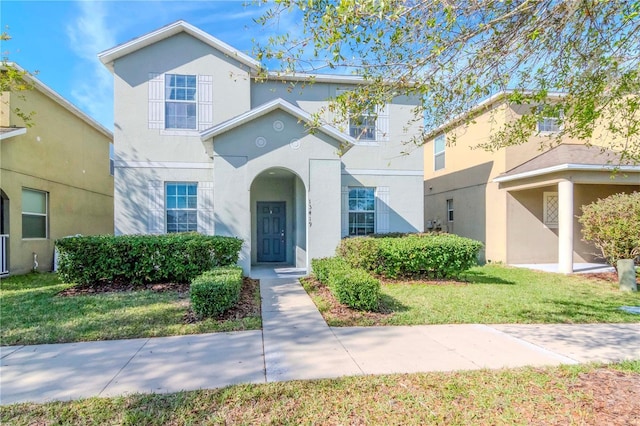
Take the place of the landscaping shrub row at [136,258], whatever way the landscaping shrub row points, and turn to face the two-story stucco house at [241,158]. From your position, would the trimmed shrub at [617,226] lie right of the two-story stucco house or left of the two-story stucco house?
right

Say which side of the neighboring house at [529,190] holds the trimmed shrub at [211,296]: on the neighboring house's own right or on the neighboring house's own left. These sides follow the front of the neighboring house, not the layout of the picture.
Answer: on the neighboring house's own right

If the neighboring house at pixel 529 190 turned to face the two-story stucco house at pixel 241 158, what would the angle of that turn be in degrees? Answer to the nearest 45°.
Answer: approximately 90° to its right

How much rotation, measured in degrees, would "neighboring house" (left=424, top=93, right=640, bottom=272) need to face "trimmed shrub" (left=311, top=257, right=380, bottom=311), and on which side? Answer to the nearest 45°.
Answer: approximately 45° to its right

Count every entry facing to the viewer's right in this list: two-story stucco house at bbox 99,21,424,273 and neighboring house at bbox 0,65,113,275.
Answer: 0

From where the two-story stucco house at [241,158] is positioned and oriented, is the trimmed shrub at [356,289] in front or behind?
in front

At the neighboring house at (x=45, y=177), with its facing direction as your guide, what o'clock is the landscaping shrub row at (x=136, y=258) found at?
The landscaping shrub row is roughly at 10 o'clock from the neighboring house.

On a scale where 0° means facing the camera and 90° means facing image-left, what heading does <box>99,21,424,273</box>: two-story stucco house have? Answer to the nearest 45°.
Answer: approximately 0°

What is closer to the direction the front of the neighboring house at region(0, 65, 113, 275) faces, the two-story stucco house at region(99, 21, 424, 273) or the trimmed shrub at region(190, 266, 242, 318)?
the trimmed shrub

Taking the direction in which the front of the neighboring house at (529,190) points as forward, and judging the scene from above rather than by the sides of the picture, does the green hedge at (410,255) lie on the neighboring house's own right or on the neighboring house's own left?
on the neighboring house's own right

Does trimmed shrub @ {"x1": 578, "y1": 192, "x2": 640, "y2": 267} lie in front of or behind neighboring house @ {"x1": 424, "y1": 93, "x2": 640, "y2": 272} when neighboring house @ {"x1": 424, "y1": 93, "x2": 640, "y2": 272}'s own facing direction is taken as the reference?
in front

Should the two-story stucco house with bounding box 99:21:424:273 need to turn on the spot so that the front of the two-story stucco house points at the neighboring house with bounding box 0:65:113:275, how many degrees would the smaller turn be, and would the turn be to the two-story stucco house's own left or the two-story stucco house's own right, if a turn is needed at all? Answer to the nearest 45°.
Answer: approximately 90° to the two-story stucco house's own right

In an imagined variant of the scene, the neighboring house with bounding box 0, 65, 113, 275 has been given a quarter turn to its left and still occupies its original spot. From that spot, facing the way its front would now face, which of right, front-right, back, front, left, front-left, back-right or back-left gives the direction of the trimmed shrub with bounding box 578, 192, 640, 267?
front
